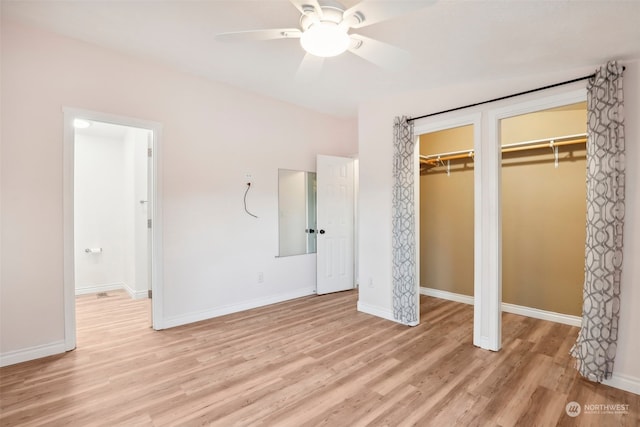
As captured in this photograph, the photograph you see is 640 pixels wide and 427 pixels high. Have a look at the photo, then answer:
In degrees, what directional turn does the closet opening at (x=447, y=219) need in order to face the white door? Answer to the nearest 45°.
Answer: approximately 45° to its right

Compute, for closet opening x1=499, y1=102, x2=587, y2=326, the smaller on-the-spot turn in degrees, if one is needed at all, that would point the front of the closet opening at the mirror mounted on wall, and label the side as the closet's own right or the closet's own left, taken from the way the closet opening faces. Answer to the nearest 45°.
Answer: approximately 45° to the closet's own right

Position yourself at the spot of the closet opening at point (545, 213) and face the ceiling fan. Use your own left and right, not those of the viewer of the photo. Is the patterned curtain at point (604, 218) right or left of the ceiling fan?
left

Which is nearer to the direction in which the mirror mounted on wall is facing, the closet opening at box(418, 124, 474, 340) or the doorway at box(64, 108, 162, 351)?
the closet opening

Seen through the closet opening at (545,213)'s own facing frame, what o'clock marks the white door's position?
The white door is roughly at 3 o'clock from the closet opening.

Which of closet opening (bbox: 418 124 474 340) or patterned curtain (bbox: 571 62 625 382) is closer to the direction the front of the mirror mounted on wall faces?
the patterned curtain

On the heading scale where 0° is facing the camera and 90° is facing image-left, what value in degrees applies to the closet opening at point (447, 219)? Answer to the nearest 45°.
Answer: approximately 45°

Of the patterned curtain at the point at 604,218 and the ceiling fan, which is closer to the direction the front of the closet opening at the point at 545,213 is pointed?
the ceiling fan

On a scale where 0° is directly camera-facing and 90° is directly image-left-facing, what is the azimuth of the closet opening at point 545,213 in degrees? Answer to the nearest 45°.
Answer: approximately 45°
